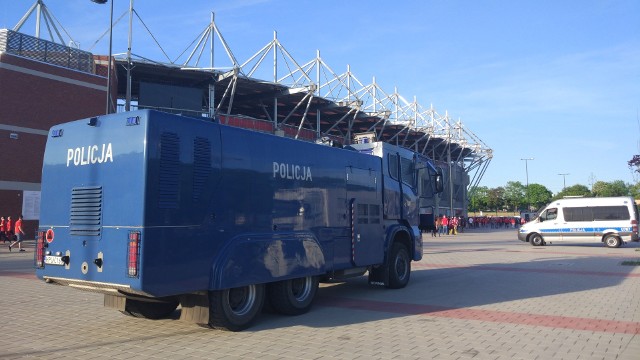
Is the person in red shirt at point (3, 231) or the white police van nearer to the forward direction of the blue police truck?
the white police van

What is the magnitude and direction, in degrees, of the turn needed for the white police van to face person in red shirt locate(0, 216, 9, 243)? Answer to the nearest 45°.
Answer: approximately 45° to its left

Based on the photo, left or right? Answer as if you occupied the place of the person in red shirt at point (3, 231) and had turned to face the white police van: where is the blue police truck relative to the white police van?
right

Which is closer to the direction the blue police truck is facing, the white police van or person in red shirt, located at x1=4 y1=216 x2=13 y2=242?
the white police van

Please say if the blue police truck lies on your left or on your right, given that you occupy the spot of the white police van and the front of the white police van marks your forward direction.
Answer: on your left

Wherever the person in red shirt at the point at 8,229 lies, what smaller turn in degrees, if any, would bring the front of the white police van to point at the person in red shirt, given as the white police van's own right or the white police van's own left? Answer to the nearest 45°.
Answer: approximately 45° to the white police van's own left

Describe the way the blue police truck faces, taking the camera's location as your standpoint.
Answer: facing away from the viewer and to the right of the viewer

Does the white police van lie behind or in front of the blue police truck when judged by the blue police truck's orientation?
in front

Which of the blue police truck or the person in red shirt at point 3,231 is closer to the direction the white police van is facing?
the person in red shirt

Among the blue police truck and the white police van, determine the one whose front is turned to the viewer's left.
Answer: the white police van

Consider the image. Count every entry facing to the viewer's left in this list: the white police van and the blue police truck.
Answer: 1

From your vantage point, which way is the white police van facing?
to the viewer's left
